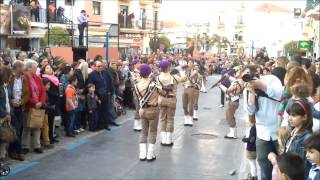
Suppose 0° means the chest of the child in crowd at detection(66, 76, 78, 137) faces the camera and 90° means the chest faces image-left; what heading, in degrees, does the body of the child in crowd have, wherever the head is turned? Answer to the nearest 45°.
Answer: approximately 270°

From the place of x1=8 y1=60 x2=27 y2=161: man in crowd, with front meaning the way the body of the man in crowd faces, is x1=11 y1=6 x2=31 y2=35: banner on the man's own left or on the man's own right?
on the man's own left

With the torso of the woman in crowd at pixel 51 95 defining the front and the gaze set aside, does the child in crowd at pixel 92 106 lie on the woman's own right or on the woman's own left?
on the woman's own left

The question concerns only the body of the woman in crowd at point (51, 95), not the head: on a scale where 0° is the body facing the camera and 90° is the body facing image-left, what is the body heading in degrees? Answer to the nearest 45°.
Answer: approximately 315°

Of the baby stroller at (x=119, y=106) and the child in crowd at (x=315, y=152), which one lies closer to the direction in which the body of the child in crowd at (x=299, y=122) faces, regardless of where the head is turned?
the baby stroller

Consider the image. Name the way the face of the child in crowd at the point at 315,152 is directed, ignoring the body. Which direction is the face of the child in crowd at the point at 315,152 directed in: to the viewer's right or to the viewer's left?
to the viewer's left

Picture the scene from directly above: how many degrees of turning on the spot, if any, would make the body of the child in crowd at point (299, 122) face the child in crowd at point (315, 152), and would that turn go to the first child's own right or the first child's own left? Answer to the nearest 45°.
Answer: approximately 90° to the first child's own left

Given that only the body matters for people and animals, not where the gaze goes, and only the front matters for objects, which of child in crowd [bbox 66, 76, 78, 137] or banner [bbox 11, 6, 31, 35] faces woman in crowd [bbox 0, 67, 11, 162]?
the banner

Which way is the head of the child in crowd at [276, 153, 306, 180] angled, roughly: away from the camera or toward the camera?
away from the camera

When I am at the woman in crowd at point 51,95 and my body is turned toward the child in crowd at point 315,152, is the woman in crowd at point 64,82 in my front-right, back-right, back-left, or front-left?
back-left
